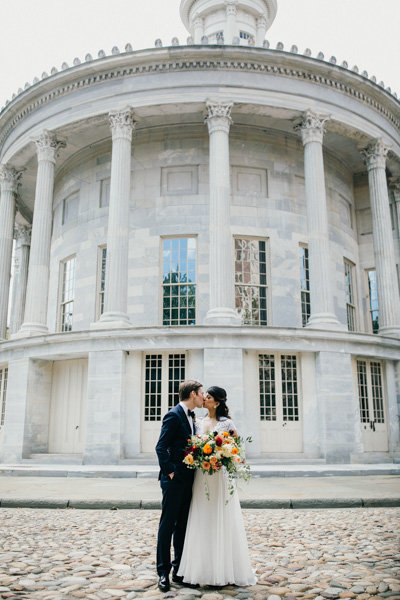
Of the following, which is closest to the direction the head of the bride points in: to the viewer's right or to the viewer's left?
to the viewer's left

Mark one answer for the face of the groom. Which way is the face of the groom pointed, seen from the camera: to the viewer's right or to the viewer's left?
to the viewer's right

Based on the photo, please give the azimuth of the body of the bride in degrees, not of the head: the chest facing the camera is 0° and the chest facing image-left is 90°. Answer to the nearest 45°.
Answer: approximately 45°

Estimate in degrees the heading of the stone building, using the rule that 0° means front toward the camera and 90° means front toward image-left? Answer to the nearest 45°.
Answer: approximately 0°
